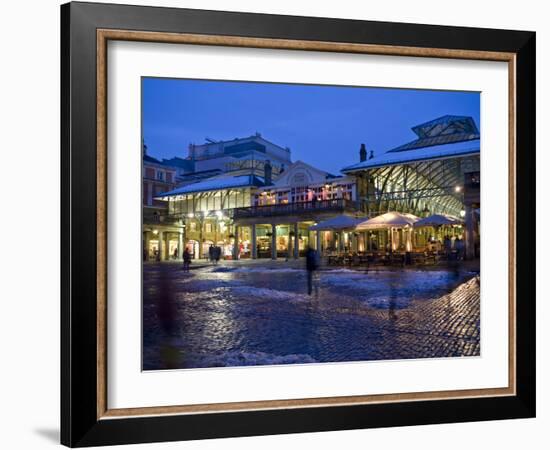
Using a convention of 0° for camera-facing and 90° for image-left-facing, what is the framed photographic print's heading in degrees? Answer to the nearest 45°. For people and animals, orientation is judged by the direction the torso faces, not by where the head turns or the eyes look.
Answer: approximately 315°
